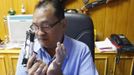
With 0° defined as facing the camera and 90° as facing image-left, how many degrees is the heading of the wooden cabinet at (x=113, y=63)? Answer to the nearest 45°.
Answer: approximately 0°

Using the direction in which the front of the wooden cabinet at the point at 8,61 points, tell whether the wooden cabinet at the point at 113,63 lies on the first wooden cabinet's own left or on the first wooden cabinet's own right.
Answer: on the first wooden cabinet's own left

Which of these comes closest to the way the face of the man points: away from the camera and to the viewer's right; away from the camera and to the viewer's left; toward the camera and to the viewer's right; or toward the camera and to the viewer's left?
toward the camera and to the viewer's left

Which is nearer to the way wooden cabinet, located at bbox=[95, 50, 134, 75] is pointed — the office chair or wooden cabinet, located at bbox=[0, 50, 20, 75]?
the office chair

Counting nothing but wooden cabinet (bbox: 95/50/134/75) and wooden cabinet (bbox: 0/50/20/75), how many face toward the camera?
2

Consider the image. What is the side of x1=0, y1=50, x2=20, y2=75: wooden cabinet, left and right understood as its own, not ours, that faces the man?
front

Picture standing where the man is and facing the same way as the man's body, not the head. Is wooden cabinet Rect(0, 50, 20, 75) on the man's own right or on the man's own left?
on the man's own right

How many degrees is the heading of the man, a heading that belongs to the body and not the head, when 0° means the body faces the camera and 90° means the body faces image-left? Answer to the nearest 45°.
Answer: approximately 45°
